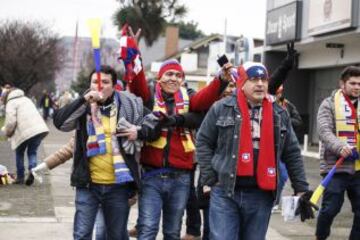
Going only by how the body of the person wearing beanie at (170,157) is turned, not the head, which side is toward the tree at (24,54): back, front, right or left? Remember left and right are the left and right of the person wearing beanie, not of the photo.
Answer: back

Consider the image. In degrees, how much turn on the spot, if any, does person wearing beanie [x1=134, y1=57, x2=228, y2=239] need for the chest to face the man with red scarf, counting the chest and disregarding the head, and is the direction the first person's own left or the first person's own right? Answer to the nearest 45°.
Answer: approximately 45° to the first person's own left

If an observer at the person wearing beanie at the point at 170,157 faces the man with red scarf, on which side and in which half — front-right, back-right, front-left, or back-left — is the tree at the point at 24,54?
back-left

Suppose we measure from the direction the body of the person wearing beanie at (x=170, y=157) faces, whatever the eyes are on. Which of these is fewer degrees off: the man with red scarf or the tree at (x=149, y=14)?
the man with red scarf

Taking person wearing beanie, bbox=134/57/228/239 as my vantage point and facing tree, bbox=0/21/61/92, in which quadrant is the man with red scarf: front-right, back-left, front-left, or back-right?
back-right

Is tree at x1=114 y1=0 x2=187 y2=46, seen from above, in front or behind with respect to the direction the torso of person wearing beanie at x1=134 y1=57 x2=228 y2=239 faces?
behind

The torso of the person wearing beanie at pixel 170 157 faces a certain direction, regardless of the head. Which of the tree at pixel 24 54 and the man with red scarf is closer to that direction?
the man with red scarf

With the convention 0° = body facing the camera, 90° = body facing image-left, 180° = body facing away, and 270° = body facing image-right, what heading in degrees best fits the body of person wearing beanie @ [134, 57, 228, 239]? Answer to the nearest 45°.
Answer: approximately 0°
